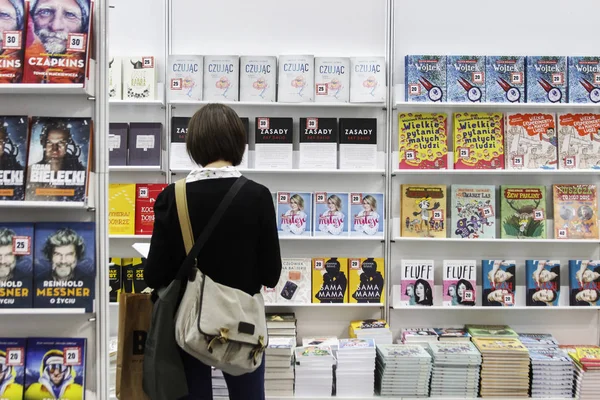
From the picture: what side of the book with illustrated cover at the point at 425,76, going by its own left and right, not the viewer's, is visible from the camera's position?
front

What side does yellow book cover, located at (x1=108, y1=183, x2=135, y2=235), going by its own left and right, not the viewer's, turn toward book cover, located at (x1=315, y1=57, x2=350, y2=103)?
left

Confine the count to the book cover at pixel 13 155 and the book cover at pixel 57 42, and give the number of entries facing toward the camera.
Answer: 2

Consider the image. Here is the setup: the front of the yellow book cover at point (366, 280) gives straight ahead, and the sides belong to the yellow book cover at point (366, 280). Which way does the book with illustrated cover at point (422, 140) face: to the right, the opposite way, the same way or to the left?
the same way

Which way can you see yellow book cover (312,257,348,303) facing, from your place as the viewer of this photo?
facing the viewer

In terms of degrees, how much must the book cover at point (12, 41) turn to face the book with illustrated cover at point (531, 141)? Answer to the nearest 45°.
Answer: approximately 90° to its left

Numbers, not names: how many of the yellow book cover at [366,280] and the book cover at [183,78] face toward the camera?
2

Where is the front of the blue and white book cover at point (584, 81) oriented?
toward the camera

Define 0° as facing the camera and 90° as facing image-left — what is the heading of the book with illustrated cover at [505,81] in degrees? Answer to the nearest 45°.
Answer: approximately 0°

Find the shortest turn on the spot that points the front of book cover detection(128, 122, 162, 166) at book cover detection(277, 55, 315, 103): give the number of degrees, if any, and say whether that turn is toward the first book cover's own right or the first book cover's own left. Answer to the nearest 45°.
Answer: approximately 90° to the first book cover's own left

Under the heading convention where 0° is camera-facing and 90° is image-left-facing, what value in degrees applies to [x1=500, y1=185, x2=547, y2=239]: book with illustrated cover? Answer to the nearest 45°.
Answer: approximately 0°

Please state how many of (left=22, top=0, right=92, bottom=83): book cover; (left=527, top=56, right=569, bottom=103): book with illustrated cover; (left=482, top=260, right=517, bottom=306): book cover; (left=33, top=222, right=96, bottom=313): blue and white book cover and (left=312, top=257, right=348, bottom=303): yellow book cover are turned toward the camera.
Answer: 5
